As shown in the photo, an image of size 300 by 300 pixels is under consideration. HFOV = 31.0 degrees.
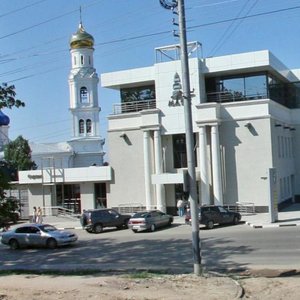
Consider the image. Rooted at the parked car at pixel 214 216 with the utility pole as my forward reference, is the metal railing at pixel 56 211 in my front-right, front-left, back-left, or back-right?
back-right

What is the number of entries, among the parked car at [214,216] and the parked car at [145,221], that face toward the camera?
0

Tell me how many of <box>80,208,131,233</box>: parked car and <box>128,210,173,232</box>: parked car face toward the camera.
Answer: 0

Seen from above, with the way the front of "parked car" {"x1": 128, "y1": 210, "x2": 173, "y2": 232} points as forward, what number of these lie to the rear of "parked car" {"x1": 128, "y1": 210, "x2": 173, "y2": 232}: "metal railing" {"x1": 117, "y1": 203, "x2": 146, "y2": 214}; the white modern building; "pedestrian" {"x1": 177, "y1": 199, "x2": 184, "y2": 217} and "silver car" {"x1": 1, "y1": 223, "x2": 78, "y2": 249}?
1

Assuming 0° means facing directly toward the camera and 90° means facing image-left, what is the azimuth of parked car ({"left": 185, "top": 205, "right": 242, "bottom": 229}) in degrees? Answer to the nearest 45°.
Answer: approximately 225°

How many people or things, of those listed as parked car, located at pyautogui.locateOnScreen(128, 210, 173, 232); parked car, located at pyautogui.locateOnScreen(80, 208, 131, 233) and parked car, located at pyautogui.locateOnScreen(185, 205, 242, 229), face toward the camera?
0

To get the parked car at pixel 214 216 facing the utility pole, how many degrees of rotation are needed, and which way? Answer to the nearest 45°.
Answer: approximately 135° to its right

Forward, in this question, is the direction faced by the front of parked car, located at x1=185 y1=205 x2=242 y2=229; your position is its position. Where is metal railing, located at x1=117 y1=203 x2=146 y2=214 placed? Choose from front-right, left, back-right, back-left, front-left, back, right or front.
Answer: left
